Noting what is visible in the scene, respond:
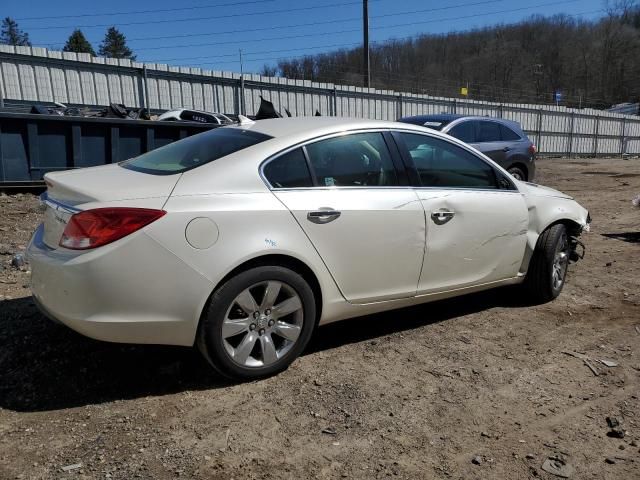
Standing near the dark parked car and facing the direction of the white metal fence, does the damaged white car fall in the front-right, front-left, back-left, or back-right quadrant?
back-left

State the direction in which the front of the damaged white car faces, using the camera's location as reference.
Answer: facing away from the viewer and to the right of the viewer

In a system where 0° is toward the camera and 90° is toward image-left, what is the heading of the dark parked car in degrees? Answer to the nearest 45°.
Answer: approximately 45°

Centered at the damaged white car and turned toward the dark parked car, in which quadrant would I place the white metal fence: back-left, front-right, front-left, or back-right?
front-left

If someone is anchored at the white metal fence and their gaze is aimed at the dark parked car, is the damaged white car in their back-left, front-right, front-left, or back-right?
front-right

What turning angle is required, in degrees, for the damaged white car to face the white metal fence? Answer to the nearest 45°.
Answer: approximately 45° to its left

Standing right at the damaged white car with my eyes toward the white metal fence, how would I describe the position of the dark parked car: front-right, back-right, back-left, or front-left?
front-right

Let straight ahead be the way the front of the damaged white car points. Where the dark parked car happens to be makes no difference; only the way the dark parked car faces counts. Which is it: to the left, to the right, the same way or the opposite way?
the opposite way

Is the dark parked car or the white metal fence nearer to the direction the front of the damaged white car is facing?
the dark parked car

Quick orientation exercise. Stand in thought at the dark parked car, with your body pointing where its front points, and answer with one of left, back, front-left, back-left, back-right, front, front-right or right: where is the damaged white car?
front-left

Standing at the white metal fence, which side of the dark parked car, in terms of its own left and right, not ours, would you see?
right

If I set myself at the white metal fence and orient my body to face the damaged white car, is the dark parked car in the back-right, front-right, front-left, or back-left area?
front-left

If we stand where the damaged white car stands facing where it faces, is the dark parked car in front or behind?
in front
